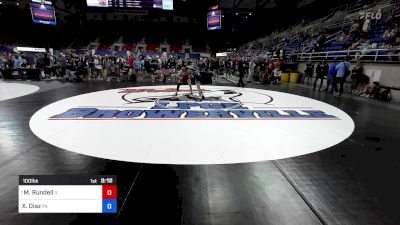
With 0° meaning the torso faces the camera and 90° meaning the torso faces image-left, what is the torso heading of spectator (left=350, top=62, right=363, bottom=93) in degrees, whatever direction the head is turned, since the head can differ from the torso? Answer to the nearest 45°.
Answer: approximately 90°

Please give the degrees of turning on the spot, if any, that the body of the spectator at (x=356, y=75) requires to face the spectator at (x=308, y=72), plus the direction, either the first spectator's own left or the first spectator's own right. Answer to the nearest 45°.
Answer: approximately 45° to the first spectator's own right
